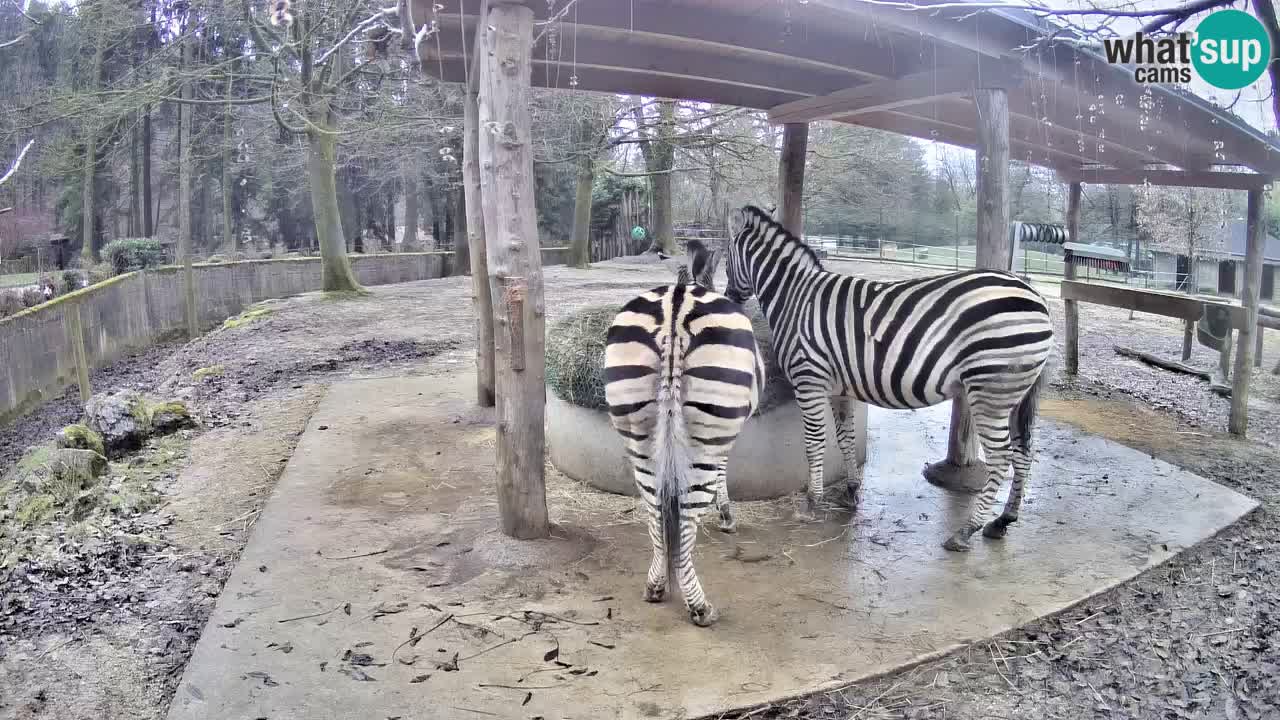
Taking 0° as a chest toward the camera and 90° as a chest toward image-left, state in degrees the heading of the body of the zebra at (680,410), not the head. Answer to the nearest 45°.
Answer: approximately 180°

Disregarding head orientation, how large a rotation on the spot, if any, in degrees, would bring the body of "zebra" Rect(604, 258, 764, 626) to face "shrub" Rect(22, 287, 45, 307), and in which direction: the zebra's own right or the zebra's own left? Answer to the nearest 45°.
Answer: approximately 45° to the zebra's own left

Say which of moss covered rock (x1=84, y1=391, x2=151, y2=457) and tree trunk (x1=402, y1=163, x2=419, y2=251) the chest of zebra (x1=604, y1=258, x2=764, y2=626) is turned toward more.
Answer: the tree trunk

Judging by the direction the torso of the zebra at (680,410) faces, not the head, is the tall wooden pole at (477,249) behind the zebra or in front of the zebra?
in front

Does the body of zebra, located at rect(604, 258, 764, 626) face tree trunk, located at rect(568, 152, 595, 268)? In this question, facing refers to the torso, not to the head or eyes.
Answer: yes

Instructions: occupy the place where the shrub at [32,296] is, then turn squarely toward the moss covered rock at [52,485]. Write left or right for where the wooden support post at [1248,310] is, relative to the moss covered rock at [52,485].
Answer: left

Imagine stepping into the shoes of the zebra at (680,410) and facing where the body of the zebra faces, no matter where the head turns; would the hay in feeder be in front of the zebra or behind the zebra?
in front

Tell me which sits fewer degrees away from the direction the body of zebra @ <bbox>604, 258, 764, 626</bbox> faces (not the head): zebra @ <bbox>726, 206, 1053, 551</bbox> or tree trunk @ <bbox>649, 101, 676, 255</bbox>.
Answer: the tree trunk

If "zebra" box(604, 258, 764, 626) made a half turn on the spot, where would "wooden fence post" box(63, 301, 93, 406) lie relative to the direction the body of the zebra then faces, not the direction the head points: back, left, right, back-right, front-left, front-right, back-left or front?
back-right

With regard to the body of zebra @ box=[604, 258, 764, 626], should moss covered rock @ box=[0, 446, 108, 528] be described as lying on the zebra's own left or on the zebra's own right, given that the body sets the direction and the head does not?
on the zebra's own left
